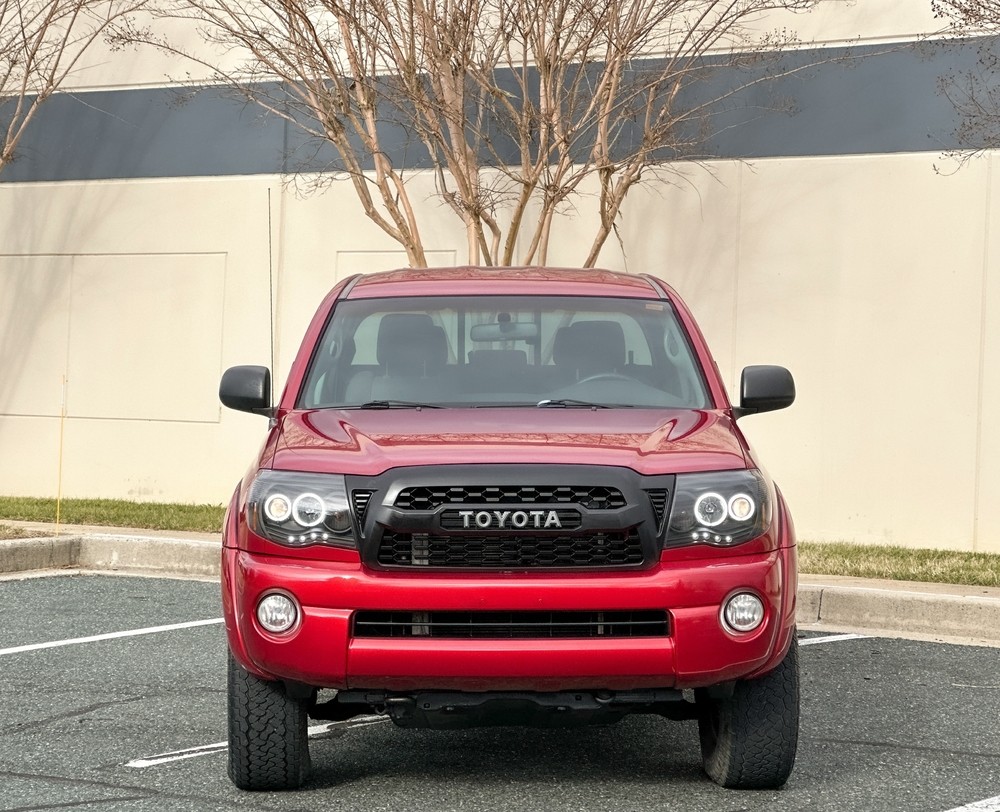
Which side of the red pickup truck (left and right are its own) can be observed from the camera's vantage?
front

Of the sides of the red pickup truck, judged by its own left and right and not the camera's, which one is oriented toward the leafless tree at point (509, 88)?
back

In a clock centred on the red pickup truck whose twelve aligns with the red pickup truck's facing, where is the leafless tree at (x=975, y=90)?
The leafless tree is roughly at 7 o'clock from the red pickup truck.
